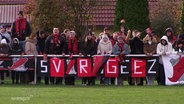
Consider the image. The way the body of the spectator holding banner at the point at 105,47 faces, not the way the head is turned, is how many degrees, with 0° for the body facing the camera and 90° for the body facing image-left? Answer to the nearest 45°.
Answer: approximately 0°

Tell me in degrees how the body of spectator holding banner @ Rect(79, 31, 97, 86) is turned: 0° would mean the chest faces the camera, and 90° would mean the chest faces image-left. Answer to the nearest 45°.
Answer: approximately 0°

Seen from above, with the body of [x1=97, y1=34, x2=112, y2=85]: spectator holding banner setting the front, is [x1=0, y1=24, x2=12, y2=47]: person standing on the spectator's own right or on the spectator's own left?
on the spectator's own right

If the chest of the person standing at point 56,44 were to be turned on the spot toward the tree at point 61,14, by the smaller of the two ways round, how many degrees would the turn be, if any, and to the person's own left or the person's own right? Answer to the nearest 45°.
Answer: approximately 180°

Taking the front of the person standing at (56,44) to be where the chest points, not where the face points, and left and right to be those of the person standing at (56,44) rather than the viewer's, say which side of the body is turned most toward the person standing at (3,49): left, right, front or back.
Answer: right

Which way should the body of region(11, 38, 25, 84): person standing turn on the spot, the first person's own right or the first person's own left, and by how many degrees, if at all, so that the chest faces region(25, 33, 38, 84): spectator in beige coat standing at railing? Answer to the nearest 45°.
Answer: approximately 45° to the first person's own left
